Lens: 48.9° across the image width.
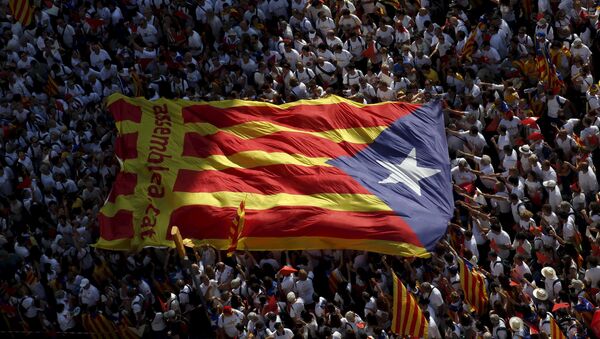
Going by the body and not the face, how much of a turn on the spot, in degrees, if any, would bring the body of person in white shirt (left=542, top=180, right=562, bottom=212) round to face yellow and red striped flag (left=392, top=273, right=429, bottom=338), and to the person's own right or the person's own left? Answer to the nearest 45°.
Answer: approximately 45° to the person's own left

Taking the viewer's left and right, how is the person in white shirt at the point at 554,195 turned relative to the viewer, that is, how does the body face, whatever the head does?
facing to the left of the viewer

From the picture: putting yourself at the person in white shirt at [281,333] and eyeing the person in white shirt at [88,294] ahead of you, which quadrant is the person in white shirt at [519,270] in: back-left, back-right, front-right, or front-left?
back-right

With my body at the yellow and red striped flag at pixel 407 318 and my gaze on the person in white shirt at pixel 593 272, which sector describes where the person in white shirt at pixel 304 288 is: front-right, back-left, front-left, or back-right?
back-left

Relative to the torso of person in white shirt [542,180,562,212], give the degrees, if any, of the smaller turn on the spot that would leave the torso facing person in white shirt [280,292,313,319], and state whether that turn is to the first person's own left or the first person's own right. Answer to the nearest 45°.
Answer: approximately 45° to the first person's own left

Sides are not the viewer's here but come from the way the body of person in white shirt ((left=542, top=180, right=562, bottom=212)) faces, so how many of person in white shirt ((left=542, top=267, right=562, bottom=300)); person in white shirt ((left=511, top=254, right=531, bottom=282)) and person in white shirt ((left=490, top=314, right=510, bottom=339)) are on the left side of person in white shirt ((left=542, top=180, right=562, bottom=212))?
3

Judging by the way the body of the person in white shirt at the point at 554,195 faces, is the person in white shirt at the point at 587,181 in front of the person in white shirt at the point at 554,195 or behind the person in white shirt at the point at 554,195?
behind

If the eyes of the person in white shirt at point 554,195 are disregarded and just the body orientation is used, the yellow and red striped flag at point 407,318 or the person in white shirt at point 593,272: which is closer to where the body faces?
the yellow and red striped flag

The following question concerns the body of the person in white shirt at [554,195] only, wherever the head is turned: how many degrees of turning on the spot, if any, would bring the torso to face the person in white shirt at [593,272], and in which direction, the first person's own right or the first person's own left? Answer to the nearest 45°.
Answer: approximately 135° to the first person's own left

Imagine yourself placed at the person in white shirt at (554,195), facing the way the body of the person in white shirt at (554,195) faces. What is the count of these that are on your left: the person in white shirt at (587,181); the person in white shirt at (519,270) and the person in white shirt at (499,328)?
2
